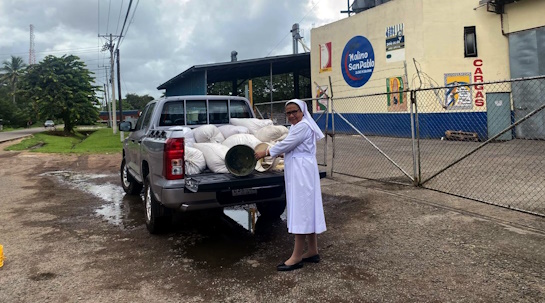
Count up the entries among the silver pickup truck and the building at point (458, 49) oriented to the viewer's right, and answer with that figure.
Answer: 0

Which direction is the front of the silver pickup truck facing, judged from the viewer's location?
facing away from the viewer and to the left of the viewer

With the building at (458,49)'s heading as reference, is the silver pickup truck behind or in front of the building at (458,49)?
in front

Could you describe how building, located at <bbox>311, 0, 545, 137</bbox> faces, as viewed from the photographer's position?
facing the viewer and to the left of the viewer

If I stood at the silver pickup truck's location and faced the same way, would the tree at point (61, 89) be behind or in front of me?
in front

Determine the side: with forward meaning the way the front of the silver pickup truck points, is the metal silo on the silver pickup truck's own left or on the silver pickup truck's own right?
on the silver pickup truck's own right

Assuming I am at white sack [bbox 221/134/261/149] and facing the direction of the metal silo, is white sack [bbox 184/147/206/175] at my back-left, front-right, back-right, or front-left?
back-left
